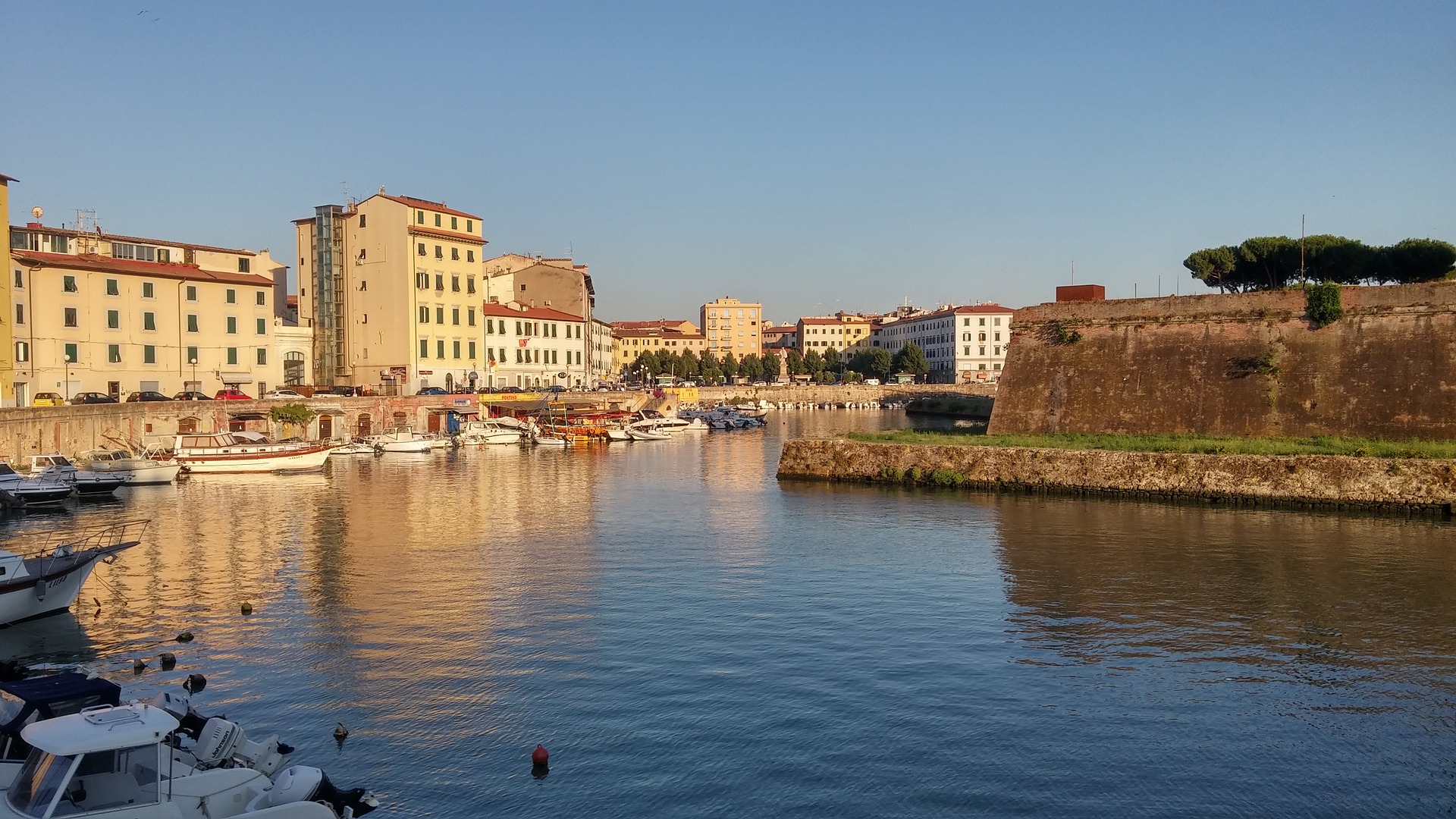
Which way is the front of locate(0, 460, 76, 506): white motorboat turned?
to the viewer's right

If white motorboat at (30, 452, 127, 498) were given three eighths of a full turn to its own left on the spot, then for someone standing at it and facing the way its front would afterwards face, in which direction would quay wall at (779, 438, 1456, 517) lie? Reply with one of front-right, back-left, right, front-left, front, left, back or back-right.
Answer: back

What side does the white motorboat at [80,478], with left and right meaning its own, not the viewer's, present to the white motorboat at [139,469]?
left

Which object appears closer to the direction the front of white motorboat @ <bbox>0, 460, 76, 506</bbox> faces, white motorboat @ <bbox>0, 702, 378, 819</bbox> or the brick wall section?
the brick wall section

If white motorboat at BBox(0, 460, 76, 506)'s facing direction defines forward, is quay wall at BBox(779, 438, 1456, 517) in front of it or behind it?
in front

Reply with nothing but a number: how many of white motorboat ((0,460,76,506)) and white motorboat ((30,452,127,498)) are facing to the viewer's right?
2

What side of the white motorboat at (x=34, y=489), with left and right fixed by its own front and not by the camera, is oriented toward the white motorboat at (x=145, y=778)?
right

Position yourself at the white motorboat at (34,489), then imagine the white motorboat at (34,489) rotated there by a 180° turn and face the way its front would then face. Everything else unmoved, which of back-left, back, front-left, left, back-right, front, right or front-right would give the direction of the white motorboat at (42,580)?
left

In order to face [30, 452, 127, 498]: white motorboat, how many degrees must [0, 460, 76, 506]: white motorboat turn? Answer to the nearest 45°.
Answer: approximately 45° to its left

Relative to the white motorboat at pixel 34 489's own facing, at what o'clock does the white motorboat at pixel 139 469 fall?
the white motorboat at pixel 139 469 is roughly at 10 o'clock from the white motorboat at pixel 34 489.

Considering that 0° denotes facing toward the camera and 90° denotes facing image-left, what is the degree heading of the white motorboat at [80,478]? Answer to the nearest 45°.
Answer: approximately 270°

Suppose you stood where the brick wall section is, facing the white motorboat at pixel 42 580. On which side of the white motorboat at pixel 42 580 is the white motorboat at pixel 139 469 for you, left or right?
right
